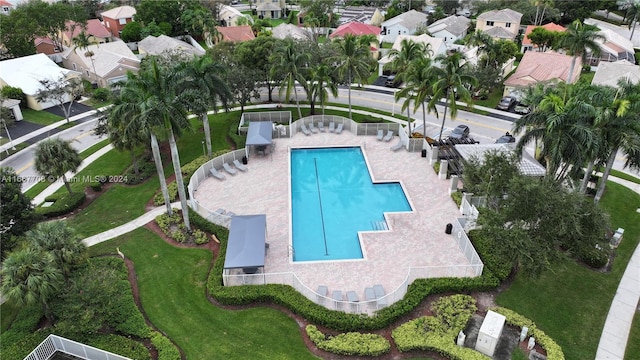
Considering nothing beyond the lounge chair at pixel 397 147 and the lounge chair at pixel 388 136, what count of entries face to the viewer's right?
0

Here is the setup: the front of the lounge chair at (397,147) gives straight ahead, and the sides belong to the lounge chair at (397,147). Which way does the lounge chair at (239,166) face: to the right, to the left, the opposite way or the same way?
to the left

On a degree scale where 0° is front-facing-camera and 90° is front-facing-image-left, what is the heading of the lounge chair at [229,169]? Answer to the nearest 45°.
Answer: approximately 315°

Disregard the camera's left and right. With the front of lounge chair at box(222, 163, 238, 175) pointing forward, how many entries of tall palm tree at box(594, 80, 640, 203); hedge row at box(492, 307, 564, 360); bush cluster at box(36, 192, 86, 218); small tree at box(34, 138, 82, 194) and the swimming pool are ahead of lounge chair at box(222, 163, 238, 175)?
3

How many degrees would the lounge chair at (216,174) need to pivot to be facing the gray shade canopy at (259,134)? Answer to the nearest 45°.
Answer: approximately 90° to its left

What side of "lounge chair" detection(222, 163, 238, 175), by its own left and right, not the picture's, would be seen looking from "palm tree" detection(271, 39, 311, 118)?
left

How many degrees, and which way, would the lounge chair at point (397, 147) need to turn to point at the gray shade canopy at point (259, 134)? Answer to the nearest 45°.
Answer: approximately 45° to its right

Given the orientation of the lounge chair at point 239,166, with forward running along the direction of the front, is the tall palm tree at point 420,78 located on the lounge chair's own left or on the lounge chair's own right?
on the lounge chair's own left

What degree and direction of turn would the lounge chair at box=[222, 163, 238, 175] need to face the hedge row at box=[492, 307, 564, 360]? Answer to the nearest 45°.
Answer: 0° — it already faces it

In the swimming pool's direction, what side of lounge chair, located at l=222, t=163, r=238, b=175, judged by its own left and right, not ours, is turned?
front

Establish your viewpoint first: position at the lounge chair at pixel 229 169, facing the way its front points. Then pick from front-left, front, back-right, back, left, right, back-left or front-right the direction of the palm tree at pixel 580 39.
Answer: front-left

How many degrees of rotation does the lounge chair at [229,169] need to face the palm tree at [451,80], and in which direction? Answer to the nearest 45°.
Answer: approximately 45° to its left

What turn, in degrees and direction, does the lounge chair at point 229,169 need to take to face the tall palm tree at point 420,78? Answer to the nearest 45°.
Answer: approximately 45° to its left

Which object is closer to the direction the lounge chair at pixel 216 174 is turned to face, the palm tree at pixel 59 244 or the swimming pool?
the swimming pool

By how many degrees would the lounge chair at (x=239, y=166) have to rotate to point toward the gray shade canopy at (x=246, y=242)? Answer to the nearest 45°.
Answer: approximately 45° to its right

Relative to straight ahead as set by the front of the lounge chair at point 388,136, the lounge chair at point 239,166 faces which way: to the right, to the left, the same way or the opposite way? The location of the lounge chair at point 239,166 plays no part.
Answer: to the left
